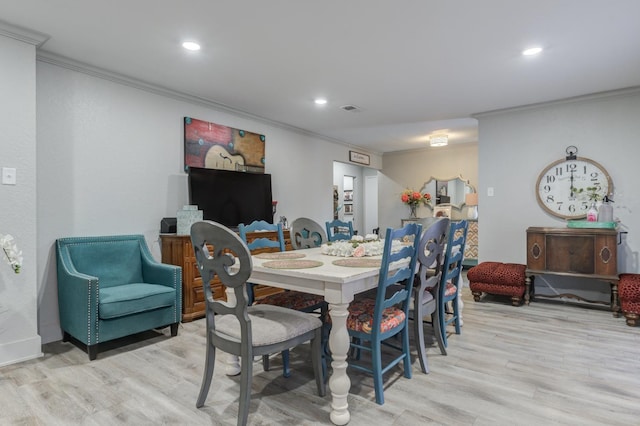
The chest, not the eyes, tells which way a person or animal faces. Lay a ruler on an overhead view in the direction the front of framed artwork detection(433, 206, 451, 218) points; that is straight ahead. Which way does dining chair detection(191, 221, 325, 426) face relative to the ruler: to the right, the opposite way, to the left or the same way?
the opposite way

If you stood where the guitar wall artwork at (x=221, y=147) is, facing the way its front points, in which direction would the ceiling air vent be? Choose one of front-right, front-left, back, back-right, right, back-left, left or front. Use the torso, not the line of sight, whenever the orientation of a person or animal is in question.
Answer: front-left

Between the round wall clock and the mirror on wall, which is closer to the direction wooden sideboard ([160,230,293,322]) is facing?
the round wall clock

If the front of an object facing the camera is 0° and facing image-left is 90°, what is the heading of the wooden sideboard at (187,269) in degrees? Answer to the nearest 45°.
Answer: approximately 315°

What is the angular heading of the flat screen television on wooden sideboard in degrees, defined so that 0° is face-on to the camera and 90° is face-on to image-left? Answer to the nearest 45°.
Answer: approximately 315°

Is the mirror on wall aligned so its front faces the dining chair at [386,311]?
yes

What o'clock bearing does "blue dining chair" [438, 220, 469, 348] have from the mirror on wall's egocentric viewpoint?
The blue dining chair is roughly at 12 o'clock from the mirror on wall.

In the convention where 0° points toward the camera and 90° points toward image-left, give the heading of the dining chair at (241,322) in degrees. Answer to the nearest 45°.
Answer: approximately 225°

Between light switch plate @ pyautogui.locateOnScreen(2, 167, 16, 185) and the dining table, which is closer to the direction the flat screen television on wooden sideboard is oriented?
the dining table

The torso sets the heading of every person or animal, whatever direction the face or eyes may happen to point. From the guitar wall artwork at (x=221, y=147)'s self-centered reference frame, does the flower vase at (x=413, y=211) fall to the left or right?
on its left

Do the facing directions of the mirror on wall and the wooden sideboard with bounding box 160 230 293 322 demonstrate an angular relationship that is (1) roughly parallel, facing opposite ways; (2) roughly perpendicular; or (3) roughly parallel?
roughly perpendicular

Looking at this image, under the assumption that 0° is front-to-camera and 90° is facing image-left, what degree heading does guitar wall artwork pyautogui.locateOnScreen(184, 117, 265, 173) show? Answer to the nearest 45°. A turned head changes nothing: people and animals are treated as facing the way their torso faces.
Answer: approximately 315°
